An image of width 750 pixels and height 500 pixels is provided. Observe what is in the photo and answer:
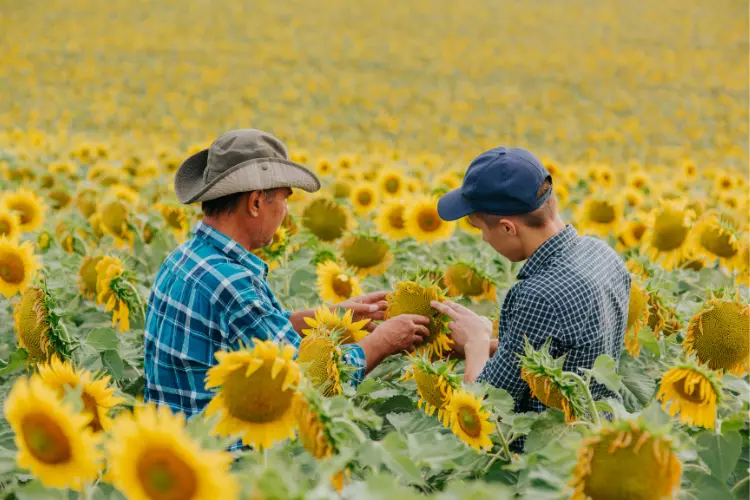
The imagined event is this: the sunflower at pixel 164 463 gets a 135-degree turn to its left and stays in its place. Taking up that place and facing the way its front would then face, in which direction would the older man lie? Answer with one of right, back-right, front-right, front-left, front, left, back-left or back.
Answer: front-left

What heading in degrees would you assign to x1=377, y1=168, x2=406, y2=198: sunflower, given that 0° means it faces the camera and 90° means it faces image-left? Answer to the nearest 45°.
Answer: approximately 0°

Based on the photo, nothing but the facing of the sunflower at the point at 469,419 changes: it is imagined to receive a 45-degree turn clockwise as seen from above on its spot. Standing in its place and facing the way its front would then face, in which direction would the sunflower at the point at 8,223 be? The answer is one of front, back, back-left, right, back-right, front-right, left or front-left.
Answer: front-right

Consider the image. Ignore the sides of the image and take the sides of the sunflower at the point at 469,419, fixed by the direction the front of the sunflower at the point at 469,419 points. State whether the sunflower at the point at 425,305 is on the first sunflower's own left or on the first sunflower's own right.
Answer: on the first sunflower's own right

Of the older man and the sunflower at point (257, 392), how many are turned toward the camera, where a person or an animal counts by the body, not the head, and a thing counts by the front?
1

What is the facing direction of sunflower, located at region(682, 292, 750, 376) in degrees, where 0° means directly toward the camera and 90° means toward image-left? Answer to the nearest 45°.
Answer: approximately 0°
